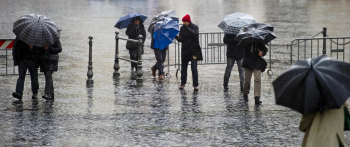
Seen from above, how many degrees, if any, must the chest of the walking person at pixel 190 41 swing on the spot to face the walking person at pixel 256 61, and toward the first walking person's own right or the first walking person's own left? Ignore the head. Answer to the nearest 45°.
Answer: approximately 90° to the first walking person's own left

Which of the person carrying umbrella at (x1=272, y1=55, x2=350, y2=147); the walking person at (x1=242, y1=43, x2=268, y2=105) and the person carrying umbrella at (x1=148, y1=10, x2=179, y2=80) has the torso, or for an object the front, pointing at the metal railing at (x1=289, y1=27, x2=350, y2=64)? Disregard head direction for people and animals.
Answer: the person carrying umbrella at (x1=272, y1=55, x2=350, y2=147)

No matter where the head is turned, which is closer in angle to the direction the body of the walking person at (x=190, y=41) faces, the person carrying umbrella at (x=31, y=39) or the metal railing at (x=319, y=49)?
the person carrying umbrella

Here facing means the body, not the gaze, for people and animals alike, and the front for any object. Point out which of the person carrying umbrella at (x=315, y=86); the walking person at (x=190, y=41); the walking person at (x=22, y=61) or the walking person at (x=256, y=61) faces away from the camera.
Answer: the person carrying umbrella

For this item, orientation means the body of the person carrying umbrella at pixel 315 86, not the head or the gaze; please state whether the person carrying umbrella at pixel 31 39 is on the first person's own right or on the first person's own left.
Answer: on the first person's own left

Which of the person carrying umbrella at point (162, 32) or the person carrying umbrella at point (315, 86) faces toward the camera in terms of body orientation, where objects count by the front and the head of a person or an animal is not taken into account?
the person carrying umbrella at point (162, 32)

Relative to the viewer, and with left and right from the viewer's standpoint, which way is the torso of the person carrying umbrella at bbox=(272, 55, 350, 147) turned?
facing away from the viewer

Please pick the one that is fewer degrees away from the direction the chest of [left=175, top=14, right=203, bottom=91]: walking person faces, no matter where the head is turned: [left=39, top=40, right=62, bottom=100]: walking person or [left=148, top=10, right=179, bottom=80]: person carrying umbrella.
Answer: the walking person

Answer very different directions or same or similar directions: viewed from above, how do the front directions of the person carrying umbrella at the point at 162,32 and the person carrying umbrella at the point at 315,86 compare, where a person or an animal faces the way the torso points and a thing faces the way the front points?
very different directions

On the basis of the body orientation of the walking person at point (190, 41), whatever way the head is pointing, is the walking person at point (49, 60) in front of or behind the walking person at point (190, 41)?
in front

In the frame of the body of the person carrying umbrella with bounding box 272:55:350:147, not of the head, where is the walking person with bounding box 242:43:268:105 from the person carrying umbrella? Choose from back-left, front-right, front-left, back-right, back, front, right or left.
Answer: front

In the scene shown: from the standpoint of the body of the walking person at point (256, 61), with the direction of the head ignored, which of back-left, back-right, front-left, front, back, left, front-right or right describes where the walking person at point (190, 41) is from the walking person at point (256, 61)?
back-right

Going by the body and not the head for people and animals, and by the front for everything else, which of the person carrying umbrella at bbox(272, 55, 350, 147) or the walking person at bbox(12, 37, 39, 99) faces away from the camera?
the person carrying umbrella

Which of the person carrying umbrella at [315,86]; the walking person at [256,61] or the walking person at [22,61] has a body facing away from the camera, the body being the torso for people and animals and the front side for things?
the person carrying umbrella

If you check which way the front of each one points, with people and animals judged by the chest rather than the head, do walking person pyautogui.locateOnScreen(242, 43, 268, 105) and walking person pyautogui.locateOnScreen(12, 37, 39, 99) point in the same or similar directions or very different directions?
same or similar directions

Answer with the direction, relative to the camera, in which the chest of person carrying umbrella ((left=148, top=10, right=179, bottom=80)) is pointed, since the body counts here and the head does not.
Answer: toward the camera

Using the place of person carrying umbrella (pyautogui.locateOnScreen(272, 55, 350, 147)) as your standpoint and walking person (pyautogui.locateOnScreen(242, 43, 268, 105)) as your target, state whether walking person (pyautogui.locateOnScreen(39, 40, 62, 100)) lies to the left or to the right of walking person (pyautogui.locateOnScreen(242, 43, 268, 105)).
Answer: left

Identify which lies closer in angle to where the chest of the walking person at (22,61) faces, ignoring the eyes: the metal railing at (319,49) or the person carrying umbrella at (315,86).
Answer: the person carrying umbrella

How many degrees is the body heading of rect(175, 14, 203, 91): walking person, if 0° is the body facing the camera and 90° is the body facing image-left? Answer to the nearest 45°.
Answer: approximately 45°
